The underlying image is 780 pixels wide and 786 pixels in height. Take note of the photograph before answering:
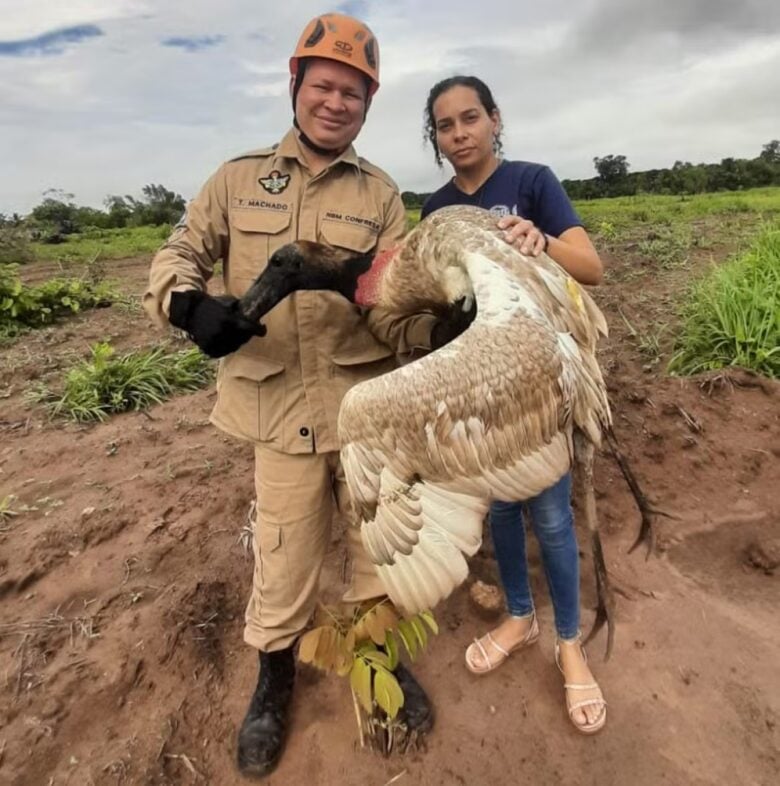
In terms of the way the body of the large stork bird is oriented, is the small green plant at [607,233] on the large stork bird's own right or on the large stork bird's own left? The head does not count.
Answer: on the large stork bird's own right

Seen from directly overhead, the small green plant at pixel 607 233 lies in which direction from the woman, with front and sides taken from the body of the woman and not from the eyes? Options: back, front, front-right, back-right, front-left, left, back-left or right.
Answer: back

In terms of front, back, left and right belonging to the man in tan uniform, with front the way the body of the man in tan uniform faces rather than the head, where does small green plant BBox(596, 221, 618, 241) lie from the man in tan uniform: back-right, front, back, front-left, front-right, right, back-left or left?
back-left

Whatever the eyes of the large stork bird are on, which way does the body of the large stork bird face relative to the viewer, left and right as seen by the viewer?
facing to the left of the viewer

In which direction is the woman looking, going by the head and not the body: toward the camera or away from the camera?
toward the camera

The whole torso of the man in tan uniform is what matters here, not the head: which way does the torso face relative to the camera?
toward the camera

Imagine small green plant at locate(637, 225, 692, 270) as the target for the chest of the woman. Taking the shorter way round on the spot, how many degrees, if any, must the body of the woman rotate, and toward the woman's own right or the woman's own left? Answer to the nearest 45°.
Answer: approximately 180°

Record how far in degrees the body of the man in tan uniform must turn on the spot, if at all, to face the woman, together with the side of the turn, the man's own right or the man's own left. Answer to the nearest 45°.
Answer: approximately 90° to the man's own left

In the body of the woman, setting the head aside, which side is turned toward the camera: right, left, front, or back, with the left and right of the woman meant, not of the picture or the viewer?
front

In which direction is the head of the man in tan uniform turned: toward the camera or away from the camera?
toward the camera
